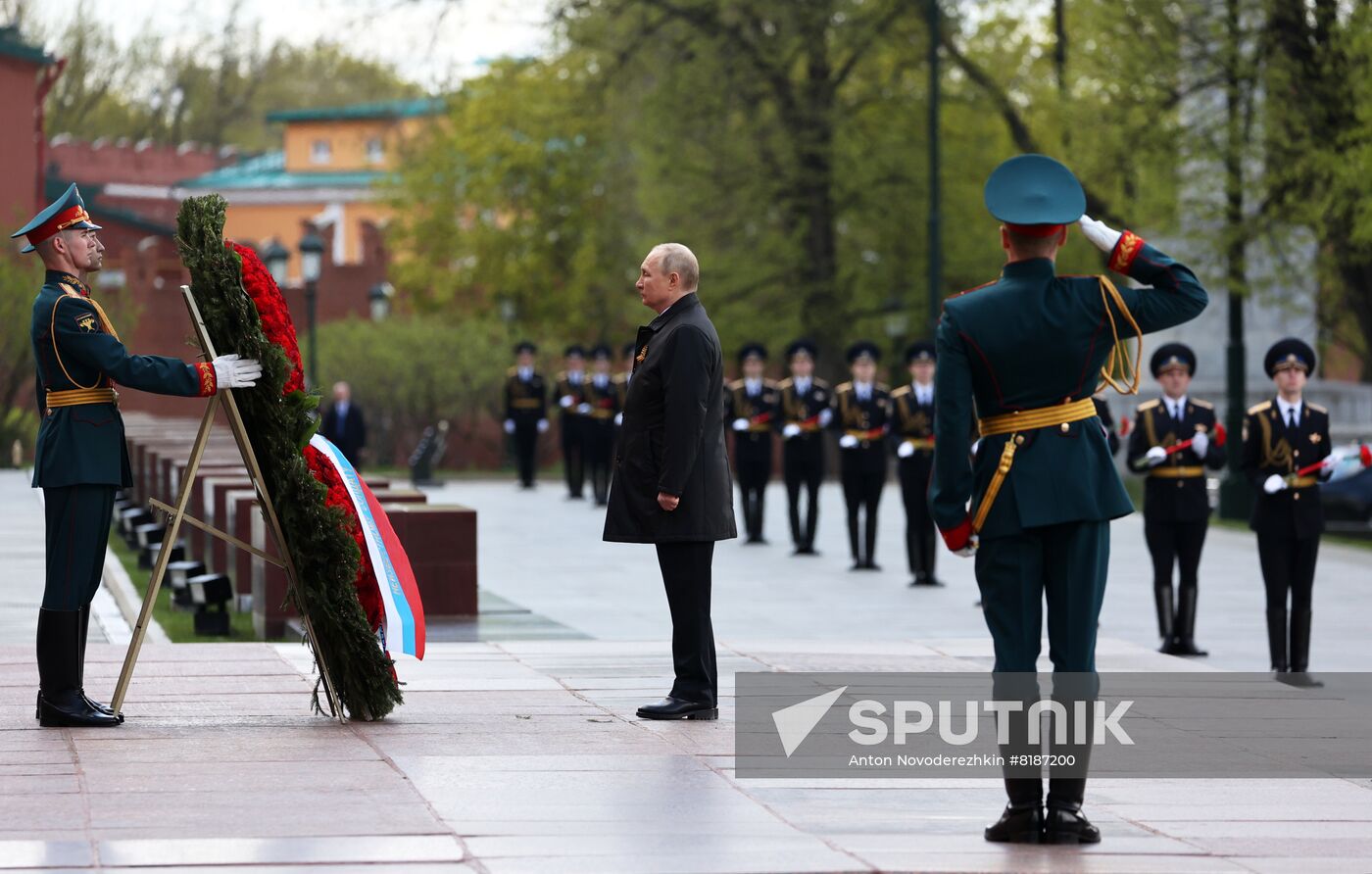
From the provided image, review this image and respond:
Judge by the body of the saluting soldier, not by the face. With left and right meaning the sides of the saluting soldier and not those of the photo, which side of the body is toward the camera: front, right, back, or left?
back

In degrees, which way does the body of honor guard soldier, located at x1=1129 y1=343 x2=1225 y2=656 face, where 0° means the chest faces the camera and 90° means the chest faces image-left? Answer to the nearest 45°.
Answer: approximately 0°

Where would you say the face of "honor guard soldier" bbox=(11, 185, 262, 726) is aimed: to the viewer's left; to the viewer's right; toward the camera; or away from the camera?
to the viewer's right

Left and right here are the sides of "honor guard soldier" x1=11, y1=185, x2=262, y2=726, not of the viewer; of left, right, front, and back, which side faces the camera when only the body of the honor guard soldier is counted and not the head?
right

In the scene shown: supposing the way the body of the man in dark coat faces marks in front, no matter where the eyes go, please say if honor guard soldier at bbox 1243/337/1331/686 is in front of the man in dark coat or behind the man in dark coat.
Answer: behind

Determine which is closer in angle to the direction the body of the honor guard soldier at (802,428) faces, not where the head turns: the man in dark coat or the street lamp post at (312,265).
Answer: the man in dark coat

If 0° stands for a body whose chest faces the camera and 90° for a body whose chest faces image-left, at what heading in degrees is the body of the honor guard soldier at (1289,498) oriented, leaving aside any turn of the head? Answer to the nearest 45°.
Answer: approximately 0°

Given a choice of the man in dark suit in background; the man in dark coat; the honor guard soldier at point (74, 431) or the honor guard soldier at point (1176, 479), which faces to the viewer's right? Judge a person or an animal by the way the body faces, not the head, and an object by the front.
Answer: the honor guard soldier at point (74, 431)

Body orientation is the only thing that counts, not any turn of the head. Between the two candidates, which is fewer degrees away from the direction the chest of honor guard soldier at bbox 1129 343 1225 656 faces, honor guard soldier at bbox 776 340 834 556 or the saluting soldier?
the saluting soldier
